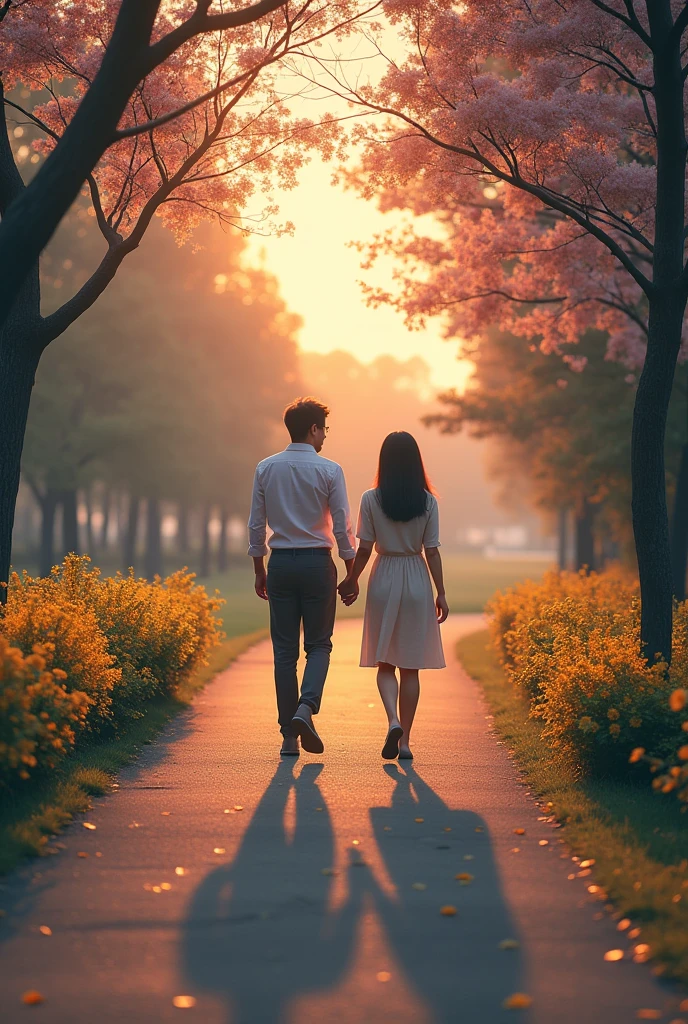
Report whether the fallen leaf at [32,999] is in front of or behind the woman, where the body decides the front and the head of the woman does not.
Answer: behind

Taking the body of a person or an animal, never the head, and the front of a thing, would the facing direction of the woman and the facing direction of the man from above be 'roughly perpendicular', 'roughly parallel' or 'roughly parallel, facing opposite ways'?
roughly parallel

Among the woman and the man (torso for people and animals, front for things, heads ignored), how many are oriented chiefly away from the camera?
2

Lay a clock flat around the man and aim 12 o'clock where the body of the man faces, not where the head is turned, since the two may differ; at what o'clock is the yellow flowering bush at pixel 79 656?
The yellow flowering bush is roughly at 9 o'clock from the man.

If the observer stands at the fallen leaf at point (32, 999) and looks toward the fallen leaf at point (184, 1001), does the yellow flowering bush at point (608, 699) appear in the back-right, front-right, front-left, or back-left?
front-left

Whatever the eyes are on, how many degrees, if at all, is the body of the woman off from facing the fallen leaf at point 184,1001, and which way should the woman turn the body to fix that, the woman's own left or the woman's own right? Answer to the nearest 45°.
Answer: approximately 180°

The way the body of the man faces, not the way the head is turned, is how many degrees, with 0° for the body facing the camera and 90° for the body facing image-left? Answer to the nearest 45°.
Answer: approximately 180°

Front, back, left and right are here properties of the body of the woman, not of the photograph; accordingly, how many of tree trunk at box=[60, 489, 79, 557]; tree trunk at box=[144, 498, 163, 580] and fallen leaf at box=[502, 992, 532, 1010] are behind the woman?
1

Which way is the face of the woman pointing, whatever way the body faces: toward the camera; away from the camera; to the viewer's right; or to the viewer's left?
away from the camera

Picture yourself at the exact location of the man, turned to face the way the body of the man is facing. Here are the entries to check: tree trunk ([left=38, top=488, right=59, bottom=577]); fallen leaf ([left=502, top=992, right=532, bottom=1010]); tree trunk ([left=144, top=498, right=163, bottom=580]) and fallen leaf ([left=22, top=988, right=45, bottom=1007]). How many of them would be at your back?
2

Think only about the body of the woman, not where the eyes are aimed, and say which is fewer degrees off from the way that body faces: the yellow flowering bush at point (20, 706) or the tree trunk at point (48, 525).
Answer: the tree trunk

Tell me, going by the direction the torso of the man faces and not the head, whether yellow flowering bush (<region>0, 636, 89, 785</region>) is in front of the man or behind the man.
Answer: behind

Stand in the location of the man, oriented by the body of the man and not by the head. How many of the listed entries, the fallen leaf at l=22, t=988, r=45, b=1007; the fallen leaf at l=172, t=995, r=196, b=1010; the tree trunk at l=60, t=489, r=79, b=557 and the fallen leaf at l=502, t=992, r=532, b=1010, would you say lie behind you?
3

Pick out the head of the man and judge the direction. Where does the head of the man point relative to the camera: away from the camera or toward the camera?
away from the camera

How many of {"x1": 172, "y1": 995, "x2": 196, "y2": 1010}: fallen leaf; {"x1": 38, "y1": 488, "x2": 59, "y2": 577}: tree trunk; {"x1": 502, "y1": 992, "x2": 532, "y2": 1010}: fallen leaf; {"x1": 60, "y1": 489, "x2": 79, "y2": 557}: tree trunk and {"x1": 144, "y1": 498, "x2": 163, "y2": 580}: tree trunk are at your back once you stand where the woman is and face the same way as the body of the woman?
2

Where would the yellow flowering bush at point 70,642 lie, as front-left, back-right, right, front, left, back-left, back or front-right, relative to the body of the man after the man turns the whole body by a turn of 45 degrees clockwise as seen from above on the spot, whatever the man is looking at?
back-left

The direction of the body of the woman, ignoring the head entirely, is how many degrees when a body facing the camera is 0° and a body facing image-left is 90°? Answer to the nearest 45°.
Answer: approximately 180°
